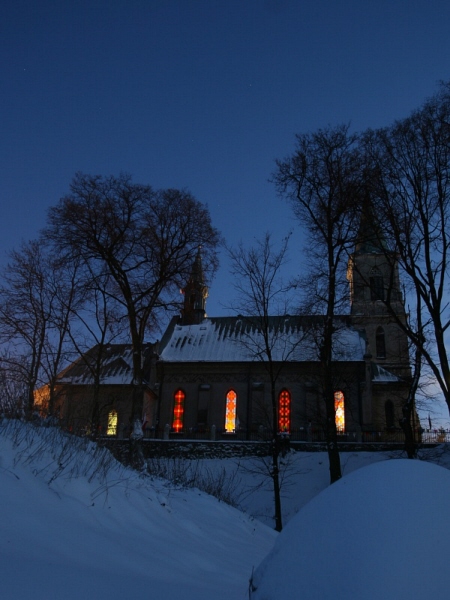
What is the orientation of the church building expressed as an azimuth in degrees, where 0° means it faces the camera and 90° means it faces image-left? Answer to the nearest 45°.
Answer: approximately 270°
